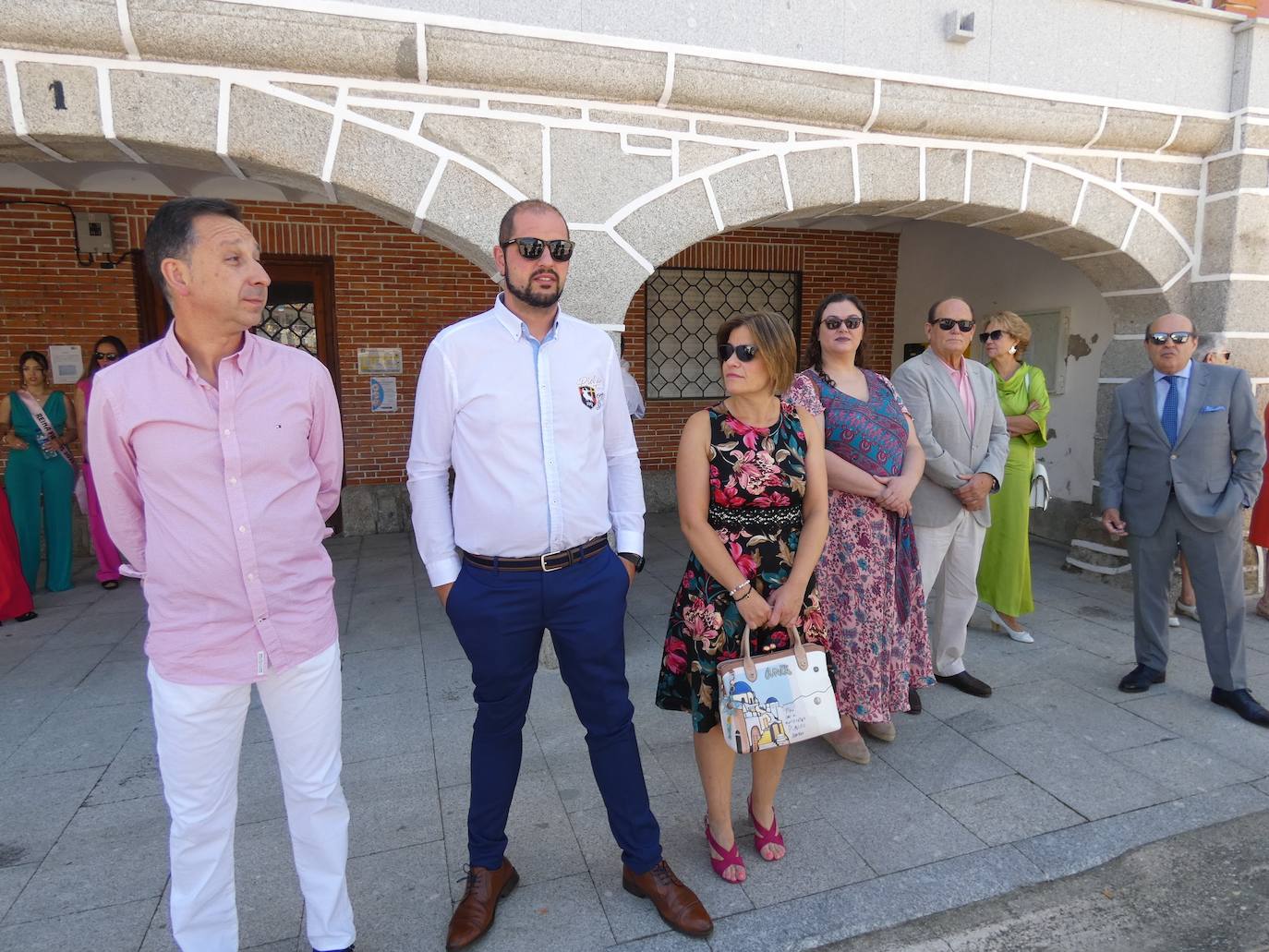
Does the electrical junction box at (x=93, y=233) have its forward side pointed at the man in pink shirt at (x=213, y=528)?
yes

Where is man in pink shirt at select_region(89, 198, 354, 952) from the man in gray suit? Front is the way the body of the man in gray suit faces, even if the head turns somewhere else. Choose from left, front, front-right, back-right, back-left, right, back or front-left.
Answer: front-right

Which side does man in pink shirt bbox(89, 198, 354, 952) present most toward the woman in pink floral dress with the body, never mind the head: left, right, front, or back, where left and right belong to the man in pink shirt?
left

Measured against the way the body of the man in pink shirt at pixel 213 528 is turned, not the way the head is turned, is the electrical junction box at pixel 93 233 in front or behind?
behind

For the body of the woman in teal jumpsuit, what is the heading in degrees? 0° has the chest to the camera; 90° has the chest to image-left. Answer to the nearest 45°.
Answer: approximately 0°

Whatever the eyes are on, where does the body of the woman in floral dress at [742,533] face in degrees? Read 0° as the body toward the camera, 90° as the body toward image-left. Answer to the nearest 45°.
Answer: approximately 0°

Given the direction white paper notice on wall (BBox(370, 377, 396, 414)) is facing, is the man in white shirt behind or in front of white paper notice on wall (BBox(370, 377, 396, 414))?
in front
